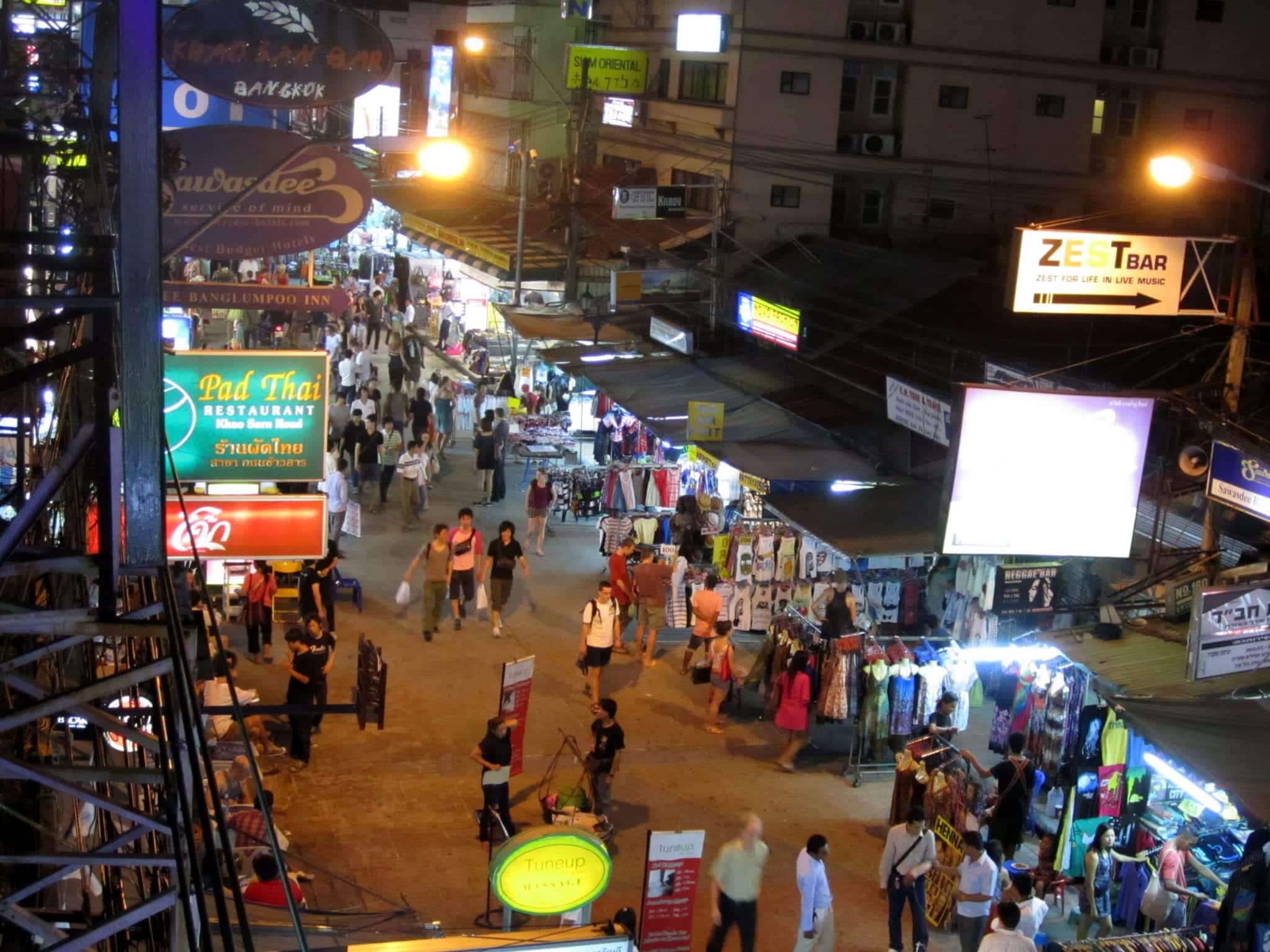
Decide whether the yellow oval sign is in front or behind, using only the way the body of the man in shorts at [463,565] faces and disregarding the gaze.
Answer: in front

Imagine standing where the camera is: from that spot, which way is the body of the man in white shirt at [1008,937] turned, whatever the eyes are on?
away from the camera

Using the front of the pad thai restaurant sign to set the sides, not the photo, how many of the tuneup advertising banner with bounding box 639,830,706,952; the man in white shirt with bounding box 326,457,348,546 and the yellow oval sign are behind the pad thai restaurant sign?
1

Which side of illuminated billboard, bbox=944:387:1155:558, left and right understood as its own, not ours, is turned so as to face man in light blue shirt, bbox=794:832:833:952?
front

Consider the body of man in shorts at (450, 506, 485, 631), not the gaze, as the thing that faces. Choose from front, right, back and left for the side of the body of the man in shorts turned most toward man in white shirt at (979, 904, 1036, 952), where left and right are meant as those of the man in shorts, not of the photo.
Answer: front
